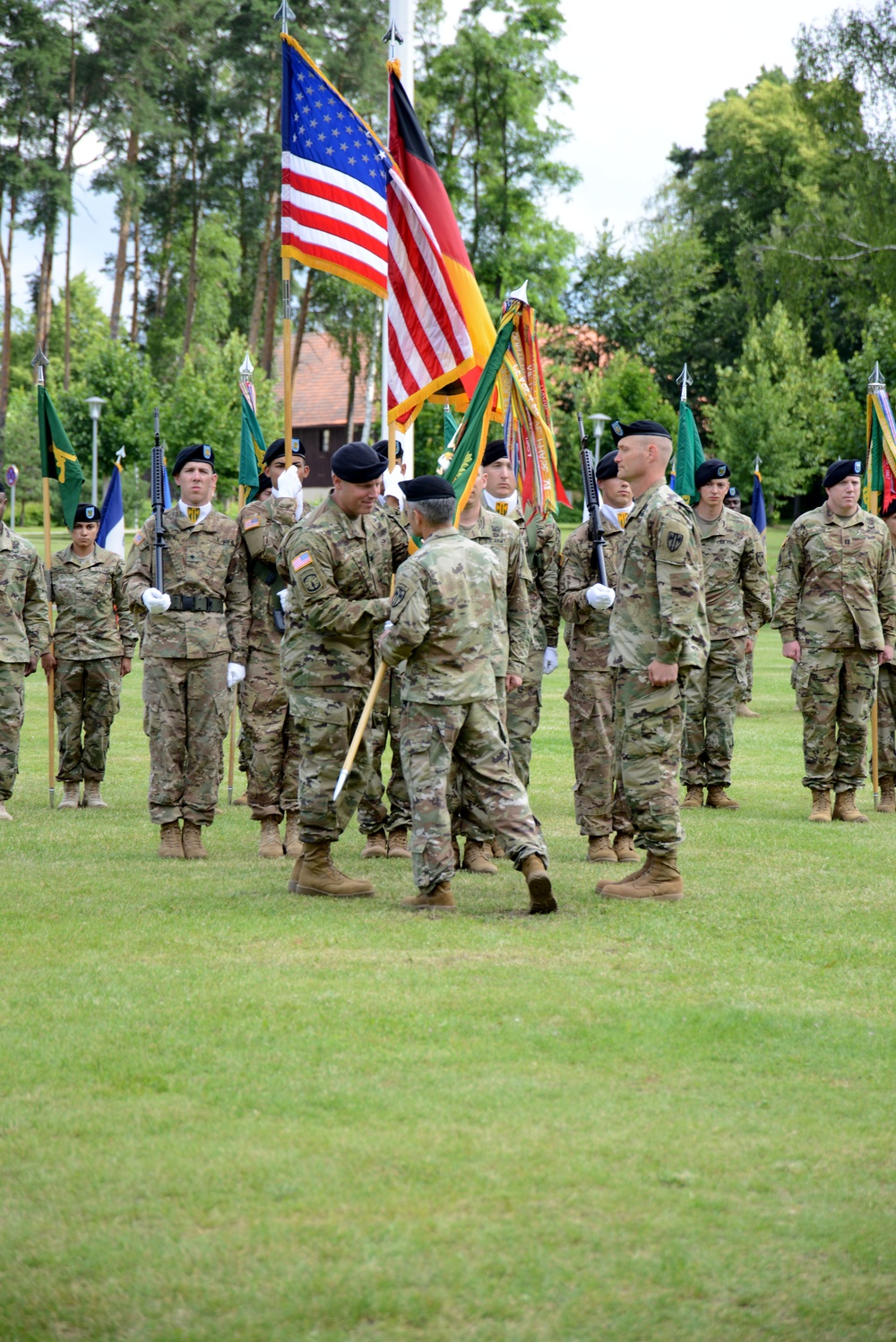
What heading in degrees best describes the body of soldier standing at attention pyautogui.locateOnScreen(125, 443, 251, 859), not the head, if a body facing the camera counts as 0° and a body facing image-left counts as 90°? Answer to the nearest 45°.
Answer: approximately 0°

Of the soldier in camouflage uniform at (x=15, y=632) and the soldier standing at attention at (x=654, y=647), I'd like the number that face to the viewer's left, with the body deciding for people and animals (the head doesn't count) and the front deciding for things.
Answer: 1

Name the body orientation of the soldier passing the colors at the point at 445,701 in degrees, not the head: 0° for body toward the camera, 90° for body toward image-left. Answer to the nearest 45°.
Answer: approximately 135°

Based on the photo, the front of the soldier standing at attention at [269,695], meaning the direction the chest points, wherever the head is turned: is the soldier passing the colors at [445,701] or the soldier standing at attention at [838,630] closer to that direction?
the soldier passing the colors

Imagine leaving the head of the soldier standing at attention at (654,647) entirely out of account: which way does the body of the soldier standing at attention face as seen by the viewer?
to the viewer's left

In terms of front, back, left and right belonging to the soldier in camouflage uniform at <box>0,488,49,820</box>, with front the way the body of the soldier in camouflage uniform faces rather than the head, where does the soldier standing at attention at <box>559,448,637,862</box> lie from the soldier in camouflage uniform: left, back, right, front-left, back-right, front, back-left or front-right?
front-left

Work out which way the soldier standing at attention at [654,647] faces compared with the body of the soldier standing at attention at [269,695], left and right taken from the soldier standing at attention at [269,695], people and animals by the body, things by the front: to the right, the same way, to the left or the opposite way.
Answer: to the right

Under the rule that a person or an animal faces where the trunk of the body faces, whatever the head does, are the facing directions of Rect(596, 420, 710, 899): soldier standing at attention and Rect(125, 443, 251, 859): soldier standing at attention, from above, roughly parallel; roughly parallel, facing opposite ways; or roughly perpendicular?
roughly perpendicular

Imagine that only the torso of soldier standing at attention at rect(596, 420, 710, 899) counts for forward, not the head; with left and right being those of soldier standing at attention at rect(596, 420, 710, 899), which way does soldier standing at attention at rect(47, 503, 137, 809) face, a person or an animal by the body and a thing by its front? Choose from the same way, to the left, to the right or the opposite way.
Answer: to the left

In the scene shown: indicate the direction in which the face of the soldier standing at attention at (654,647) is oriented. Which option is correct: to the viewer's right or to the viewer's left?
to the viewer's left

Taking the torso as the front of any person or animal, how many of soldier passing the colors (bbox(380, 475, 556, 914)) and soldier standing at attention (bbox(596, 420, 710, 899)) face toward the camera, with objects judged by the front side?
0

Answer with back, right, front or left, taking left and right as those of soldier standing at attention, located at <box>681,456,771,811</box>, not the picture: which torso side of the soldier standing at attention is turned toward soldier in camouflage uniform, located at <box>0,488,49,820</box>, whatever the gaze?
right

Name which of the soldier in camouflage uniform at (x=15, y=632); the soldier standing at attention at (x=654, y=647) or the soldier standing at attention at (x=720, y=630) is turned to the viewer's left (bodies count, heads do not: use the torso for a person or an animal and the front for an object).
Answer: the soldier standing at attention at (x=654, y=647)
